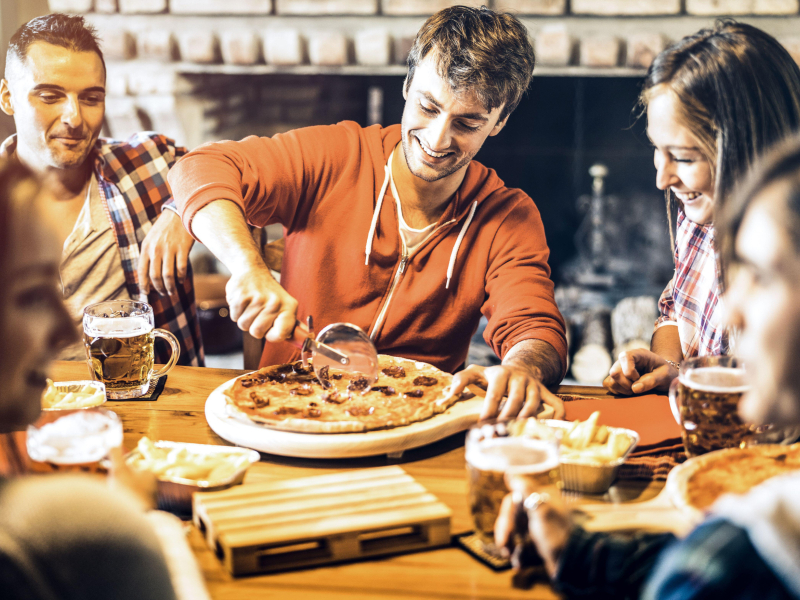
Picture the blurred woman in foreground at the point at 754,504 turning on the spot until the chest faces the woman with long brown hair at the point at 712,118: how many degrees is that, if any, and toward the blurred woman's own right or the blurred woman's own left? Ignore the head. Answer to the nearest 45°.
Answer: approximately 90° to the blurred woman's own right

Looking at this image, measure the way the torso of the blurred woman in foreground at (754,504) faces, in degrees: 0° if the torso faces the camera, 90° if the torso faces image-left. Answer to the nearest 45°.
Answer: approximately 90°

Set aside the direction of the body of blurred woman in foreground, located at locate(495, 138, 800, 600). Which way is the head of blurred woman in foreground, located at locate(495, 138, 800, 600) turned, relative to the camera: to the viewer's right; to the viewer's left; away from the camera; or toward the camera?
to the viewer's left

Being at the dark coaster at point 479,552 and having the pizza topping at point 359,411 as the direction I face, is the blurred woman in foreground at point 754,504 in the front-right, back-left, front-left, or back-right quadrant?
back-right

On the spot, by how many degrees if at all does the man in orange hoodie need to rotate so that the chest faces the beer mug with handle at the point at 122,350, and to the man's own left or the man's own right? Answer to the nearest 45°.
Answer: approximately 45° to the man's own right

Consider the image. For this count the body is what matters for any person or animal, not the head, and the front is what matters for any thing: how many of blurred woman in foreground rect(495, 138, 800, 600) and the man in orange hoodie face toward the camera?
1

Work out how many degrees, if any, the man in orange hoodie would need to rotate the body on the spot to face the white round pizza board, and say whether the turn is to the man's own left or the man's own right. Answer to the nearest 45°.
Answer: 0° — they already face it

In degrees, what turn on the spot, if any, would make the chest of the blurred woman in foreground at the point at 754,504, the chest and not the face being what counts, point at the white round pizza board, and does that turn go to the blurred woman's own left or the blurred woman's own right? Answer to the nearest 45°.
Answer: approximately 45° to the blurred woman's own right

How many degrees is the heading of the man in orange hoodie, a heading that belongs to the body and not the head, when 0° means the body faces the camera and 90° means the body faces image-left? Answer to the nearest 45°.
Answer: approximately 0°
